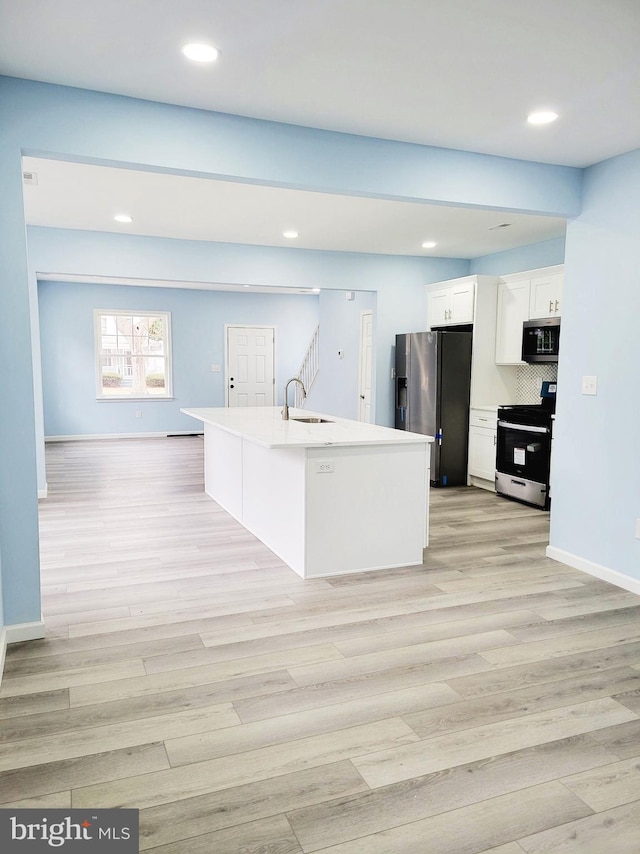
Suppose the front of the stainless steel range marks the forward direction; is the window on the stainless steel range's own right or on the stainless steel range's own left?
on the stainless steel range's own right

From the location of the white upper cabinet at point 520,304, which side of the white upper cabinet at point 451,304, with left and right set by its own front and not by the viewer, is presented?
left

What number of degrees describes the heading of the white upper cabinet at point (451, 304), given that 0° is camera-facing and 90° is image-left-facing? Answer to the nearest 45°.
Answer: approximately 45°

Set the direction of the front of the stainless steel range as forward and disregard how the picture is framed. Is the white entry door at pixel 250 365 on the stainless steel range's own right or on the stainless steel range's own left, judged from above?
on the stainless steel range's own right

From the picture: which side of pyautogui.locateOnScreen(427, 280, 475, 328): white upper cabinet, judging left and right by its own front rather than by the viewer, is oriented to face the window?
right
